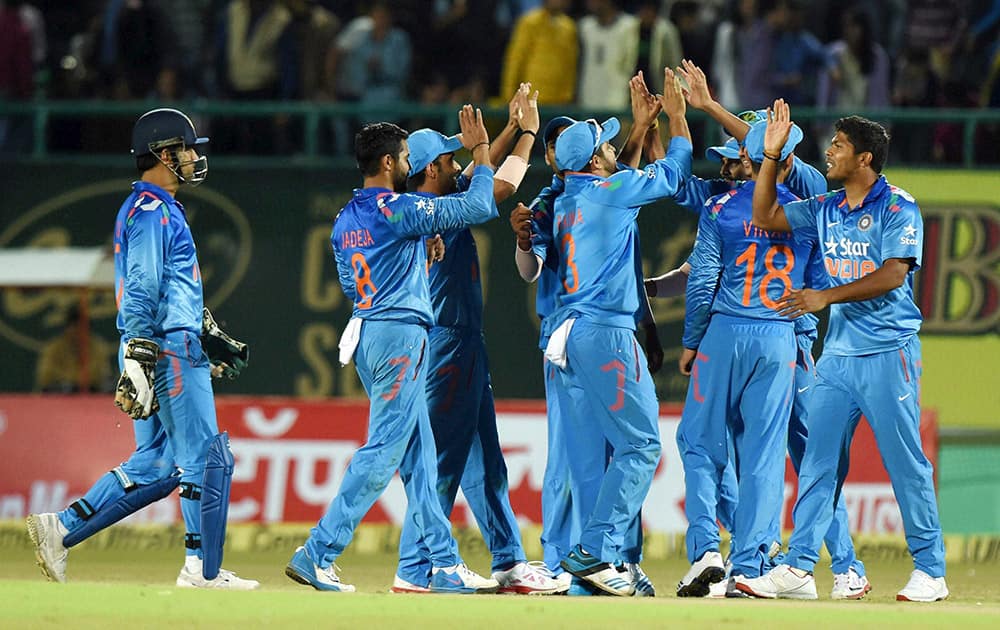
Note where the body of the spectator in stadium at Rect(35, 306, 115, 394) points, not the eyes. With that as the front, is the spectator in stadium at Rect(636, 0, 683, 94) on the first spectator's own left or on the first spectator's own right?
on the first spectator's own left

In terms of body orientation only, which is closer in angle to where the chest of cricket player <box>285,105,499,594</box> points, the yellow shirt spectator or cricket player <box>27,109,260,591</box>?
the yellow shirt spectator

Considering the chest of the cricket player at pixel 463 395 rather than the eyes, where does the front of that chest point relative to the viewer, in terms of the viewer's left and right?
facing to the right of the viewer

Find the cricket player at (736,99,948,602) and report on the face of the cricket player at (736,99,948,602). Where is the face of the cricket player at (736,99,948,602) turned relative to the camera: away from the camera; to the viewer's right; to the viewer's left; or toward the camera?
to the viewer's left

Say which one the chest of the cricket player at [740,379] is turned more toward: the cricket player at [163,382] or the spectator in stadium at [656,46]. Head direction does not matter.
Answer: the spectator in stadium

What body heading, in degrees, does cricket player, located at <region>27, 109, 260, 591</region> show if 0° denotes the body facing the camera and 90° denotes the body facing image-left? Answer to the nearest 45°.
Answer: approximately 270°

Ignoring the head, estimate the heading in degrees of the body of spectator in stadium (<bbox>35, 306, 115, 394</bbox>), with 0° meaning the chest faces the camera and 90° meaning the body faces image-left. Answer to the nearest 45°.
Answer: approximately 0°

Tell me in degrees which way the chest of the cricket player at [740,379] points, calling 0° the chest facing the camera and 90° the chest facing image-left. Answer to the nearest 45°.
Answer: approximately 180°

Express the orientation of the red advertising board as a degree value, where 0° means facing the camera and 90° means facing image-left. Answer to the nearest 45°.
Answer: approximately 0°
